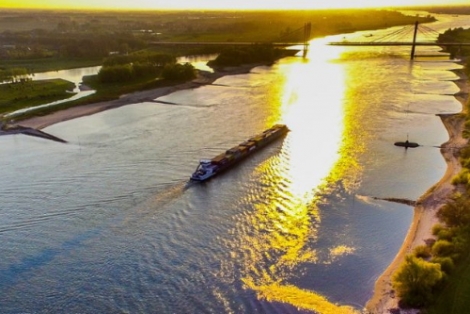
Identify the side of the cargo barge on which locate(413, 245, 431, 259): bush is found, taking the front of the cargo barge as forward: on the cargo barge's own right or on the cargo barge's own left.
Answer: on the cargo barge's own right

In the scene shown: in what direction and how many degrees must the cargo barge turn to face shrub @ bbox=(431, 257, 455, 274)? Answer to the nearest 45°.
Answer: approximately 90° to its right

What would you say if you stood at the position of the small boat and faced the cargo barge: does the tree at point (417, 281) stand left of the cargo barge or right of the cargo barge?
left

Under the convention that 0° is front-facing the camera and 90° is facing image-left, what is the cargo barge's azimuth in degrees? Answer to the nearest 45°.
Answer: approximately 225°

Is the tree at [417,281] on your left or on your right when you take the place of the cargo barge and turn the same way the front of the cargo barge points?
on your right

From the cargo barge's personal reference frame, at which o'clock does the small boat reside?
The small boat is roughly at 1 o'clock from the cargo barge.

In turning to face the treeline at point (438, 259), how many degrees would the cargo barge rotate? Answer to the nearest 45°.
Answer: approximately 90° to its right

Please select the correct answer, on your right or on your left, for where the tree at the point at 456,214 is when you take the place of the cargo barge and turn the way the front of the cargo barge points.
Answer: on your right

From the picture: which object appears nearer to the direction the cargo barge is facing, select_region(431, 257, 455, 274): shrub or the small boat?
the small boat

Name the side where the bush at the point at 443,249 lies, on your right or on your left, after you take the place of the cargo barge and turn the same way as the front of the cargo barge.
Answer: on your right

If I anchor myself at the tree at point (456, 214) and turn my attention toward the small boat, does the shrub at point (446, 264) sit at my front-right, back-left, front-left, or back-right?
back-left
